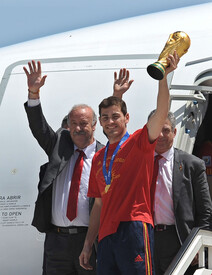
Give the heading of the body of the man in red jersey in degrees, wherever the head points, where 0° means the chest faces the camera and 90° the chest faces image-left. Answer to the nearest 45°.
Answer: approximately 45°

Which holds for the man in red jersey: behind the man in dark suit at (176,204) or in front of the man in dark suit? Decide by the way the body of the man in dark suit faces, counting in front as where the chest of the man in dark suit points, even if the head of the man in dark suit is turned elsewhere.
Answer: in front

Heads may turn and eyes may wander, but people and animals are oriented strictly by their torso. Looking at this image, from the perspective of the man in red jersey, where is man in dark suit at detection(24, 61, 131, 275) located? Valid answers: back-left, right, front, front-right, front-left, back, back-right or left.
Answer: right

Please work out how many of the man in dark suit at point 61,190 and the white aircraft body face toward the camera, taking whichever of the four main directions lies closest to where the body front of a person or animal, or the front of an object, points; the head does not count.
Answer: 1

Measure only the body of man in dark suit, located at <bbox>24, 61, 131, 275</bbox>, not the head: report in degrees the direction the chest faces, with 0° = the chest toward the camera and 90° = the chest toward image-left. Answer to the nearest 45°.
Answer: approximately 0°
